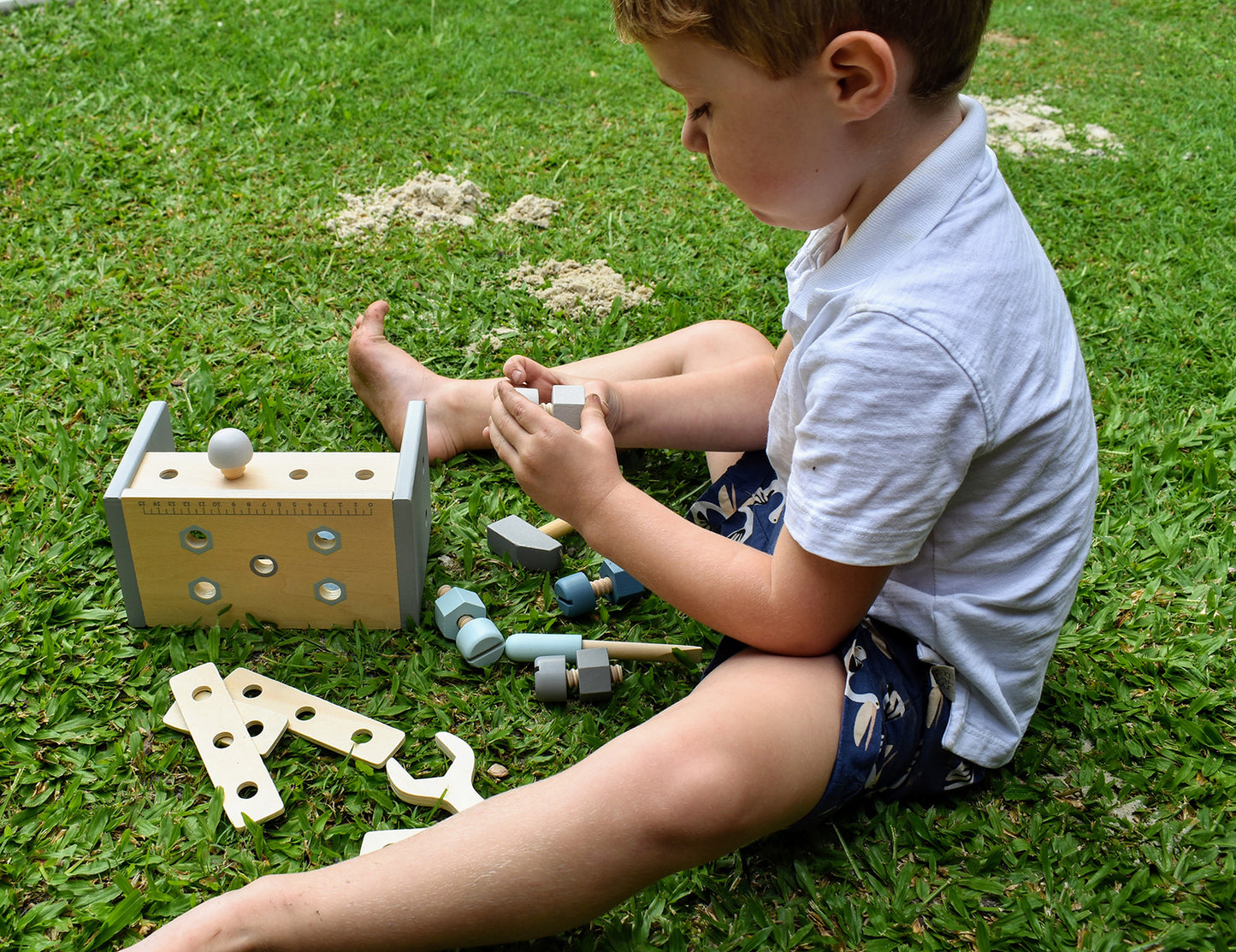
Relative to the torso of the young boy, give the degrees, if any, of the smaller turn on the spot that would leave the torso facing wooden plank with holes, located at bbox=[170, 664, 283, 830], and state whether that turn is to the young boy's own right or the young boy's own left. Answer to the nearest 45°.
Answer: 0° — they already face it

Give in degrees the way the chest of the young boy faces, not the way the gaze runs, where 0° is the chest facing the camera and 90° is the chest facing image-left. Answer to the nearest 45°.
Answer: approximately 90°

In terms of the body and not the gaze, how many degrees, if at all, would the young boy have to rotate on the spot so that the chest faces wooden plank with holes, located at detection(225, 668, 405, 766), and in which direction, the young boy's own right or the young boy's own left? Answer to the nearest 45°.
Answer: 0° — they already face it
